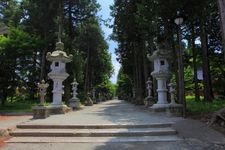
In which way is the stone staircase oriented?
toward the camera

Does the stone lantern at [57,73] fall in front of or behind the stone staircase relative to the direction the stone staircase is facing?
behind

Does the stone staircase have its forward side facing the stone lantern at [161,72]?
no

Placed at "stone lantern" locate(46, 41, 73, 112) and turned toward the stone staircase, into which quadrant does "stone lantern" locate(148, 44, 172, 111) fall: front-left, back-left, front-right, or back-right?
front-left
